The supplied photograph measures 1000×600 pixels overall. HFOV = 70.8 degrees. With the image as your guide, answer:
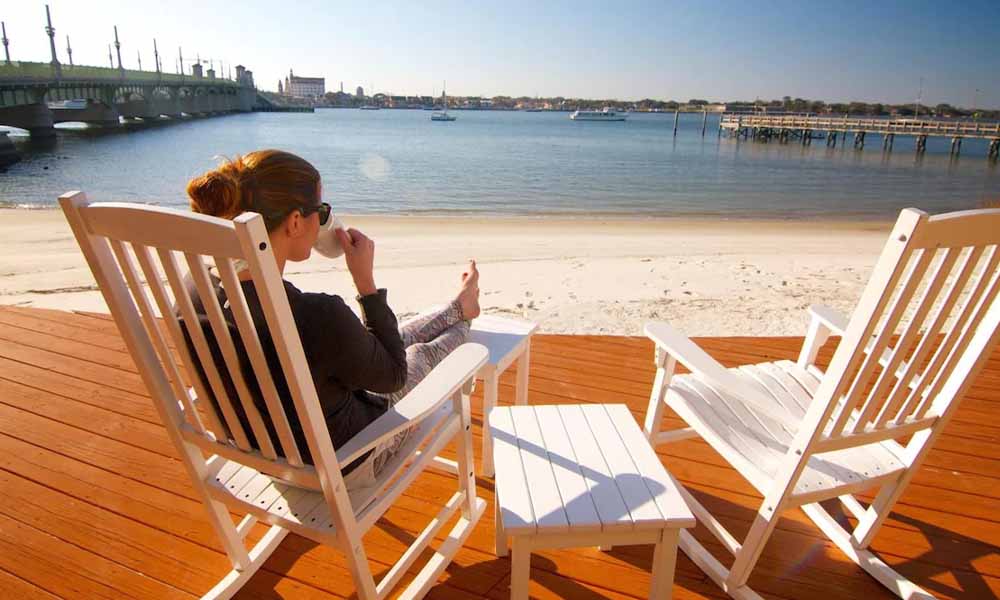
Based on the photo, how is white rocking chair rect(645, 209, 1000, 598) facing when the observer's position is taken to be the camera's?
facing away from the viewer and to the left of the viewer

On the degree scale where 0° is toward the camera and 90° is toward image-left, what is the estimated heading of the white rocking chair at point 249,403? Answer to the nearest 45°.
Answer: approximately 225°

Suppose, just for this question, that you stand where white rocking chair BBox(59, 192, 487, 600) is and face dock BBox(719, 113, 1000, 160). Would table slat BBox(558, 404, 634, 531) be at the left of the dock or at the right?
right

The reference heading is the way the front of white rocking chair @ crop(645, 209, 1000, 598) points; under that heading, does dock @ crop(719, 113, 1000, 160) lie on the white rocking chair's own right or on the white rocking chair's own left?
on the white rocking chair's own right

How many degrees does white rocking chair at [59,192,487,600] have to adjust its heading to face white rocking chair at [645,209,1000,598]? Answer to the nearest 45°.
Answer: approximately 45° to its right

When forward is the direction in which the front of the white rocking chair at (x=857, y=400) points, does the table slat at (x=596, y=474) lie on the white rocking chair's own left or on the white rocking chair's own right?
on the white rocking chair's own left

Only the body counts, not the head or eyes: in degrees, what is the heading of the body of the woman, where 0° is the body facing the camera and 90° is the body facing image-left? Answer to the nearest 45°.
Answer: approximately 225°

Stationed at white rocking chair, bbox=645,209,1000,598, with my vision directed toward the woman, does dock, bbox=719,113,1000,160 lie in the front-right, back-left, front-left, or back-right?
back-right

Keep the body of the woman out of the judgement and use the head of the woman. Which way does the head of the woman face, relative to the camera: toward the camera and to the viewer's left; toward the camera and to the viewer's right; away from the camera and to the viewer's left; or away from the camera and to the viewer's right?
away from the camera and to the viewer's right
